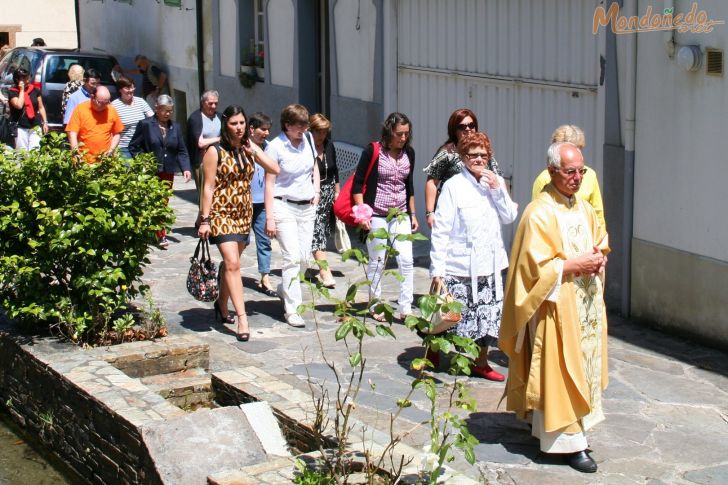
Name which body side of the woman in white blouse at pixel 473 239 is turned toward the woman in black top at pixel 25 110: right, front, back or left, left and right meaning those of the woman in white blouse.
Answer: back

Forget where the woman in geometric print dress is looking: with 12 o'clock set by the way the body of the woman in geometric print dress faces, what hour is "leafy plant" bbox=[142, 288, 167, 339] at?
The leafy plant is roughly at 3 o'clock from the woman in geometric print dress.

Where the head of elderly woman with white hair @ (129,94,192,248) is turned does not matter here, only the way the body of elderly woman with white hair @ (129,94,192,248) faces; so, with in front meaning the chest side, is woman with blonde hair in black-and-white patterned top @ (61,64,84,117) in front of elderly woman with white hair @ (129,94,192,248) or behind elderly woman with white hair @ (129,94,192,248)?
behind

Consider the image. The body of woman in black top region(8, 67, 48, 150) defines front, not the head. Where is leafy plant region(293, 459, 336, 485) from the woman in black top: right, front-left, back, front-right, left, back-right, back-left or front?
front

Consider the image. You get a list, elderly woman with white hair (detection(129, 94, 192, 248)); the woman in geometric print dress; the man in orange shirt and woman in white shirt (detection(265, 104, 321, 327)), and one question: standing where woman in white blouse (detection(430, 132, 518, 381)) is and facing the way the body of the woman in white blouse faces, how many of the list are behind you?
4

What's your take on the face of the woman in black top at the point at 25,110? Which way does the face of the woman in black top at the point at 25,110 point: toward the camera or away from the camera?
toward the camera

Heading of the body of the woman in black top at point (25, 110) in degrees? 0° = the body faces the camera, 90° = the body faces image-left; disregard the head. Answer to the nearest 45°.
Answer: approximately 0°

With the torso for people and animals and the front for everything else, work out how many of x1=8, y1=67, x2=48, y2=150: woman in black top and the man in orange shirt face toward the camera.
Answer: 2

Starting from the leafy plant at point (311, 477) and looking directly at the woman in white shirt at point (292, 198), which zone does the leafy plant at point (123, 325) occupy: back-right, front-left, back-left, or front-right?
front-left

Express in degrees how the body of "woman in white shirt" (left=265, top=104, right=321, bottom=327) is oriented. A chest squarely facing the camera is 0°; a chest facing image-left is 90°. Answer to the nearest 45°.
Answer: approximately 315°

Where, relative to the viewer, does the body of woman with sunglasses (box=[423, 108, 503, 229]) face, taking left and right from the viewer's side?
facing the viewer and to the right of the viewer

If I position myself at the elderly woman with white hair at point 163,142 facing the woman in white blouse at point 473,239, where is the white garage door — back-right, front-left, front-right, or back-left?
front-left

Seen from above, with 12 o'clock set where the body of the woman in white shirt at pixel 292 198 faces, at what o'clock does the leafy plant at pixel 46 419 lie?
The leafy plant is roughly at 3 o'clock from the woman in white shirt.

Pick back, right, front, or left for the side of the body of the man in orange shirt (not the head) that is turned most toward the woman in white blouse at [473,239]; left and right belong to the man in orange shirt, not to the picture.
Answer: front

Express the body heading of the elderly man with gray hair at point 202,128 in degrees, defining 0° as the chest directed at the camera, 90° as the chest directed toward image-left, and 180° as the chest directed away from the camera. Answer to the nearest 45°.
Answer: approximately 315°

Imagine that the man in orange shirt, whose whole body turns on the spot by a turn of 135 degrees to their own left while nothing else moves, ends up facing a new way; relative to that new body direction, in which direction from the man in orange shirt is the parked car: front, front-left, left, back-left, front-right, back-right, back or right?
front-left
